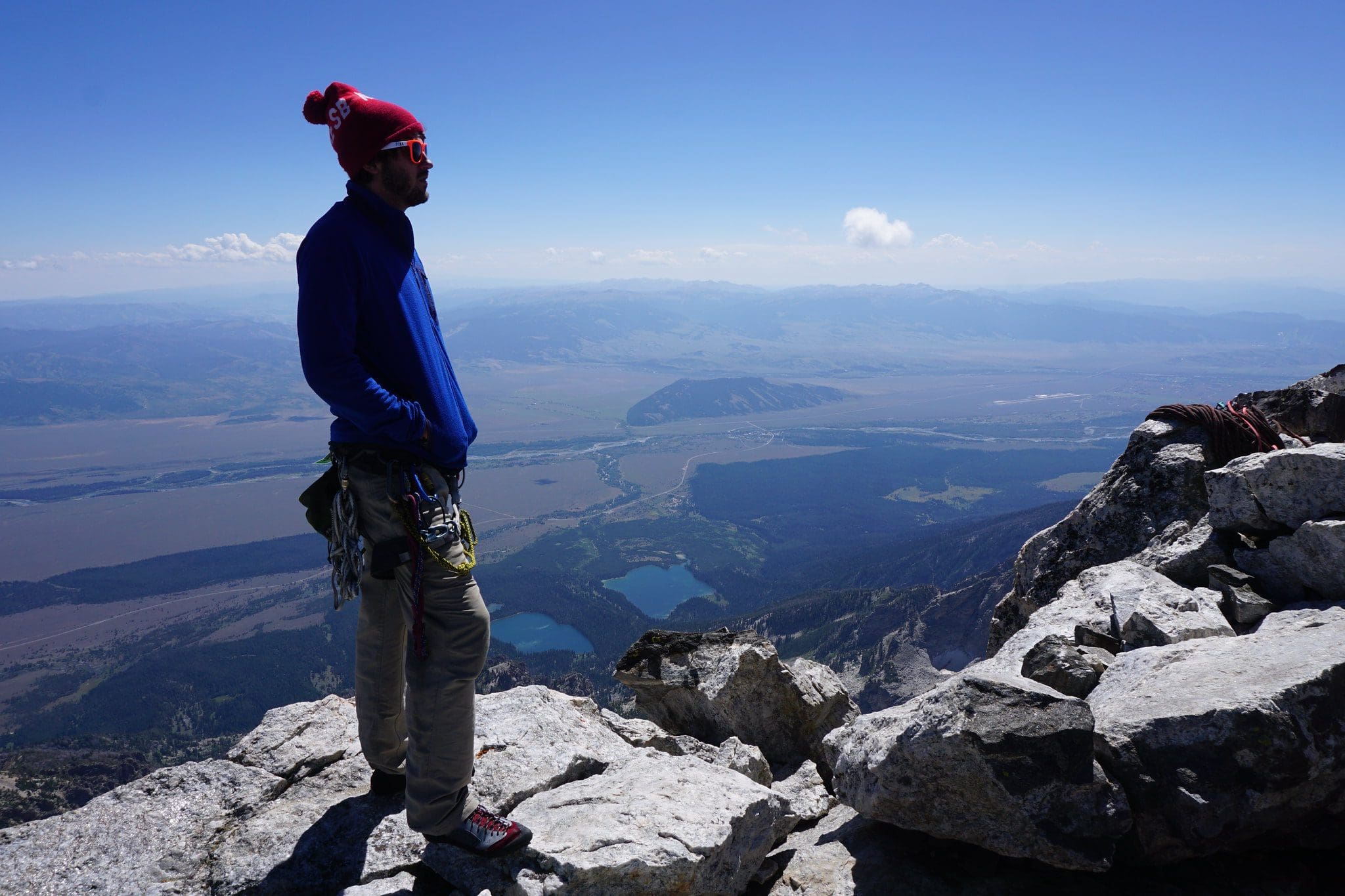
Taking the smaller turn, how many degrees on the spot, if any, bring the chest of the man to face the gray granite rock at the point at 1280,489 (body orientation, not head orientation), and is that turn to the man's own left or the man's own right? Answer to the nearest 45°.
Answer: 0° — they already face it

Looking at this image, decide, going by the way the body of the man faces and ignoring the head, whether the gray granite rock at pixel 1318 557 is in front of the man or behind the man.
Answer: in front

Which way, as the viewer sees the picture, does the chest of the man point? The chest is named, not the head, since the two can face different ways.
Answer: to the viewer's right

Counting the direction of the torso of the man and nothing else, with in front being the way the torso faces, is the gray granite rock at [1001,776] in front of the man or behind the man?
in front

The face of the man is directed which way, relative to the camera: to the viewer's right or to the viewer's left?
to the viewer's right
